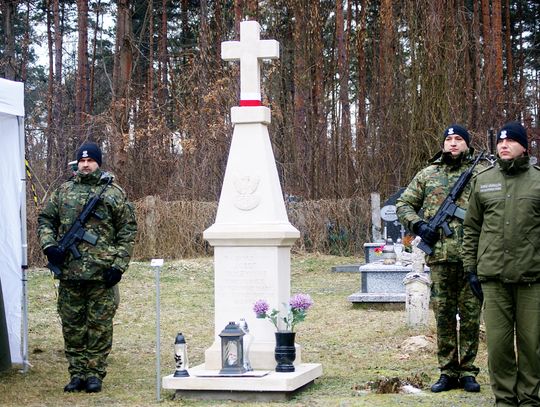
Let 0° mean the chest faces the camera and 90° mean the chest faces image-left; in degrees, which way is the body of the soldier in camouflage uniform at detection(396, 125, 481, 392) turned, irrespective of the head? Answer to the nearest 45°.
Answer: approximately 0°

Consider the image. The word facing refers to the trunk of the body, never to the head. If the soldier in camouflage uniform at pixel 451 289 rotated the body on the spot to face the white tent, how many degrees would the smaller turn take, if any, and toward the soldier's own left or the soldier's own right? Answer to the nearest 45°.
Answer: approximately 90° to the soldier's own right

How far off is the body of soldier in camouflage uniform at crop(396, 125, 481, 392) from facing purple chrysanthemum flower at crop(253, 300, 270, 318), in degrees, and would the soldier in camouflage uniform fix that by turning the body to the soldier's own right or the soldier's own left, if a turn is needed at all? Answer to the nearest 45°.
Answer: approximately 90° to the soldier's own right

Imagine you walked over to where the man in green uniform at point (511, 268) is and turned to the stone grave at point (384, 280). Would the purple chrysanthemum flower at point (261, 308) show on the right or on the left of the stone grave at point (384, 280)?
left

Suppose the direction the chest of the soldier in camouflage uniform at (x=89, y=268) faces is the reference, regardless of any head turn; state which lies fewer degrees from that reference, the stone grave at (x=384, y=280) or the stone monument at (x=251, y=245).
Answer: the stone monument

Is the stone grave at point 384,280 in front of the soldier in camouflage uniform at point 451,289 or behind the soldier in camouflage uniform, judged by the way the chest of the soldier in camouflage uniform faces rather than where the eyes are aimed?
behind

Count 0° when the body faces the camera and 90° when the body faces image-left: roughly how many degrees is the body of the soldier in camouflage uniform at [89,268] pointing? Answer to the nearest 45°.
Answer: approximately 0°

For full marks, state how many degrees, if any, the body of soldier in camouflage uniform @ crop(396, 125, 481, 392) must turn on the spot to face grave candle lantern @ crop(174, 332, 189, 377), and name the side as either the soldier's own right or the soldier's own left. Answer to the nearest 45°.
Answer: approximately 90° to the soldier's own right

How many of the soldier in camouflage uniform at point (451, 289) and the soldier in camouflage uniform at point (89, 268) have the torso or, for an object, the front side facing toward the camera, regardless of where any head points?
2

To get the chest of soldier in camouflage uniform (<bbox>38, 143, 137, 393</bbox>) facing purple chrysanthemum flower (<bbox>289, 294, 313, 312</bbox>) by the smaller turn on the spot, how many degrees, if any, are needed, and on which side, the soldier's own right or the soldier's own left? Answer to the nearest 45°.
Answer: approximately 90° to the soldier's own left

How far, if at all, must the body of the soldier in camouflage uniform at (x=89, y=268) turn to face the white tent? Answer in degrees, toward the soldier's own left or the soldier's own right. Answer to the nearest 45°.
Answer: approximately 135° to the soldier's own right

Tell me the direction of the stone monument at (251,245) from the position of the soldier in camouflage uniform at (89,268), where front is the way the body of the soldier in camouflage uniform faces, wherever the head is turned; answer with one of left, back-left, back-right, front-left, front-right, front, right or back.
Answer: left

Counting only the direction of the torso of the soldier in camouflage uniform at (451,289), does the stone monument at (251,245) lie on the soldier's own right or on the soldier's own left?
on the soldier's own right
